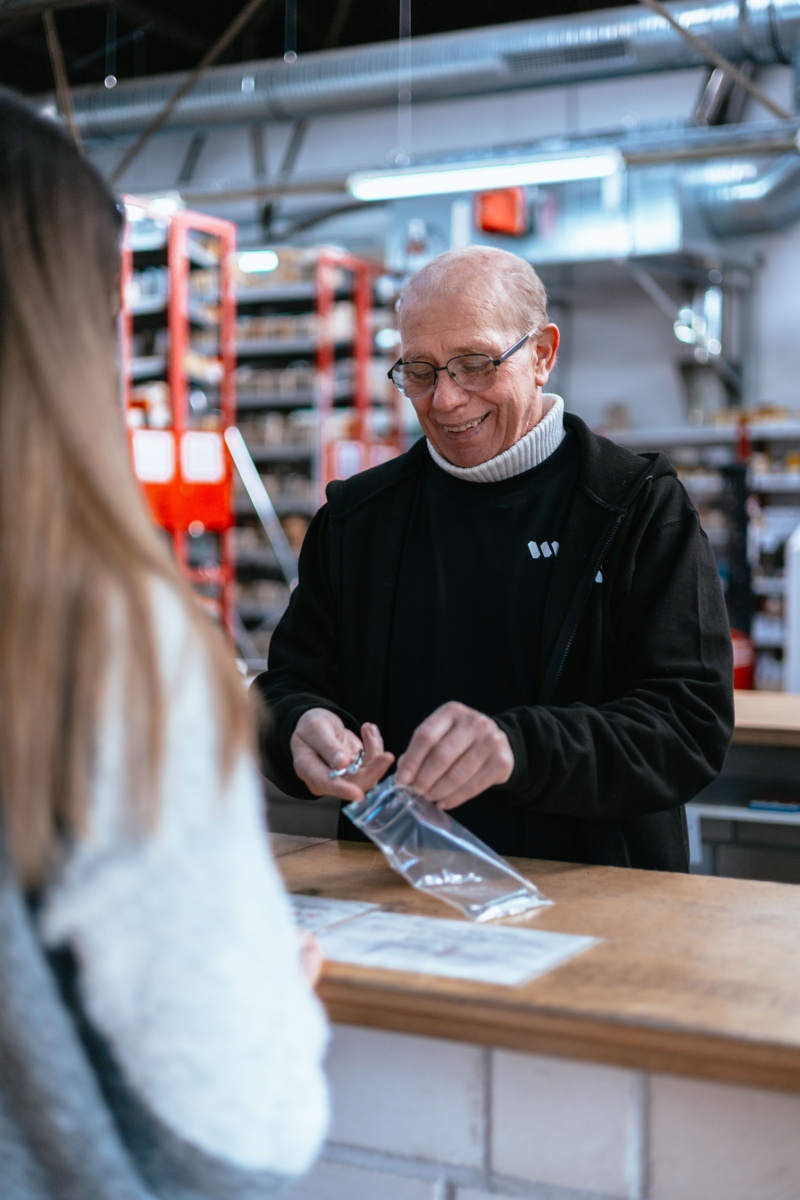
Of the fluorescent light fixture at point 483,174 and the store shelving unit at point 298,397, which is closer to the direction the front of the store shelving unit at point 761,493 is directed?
the fluorescent light fixture

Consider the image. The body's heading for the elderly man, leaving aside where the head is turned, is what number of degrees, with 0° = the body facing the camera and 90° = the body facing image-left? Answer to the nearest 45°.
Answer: approximately 45°

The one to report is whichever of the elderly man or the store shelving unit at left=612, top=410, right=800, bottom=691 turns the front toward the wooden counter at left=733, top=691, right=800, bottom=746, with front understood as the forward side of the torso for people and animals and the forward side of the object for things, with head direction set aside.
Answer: the store shelving unit

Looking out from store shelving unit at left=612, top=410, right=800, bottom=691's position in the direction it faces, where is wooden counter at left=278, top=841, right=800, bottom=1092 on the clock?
The wooden counter is roughly at 12 o'clock from the store shelving unit.

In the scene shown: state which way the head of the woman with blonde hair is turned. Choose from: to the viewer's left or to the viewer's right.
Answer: to the viewer's right

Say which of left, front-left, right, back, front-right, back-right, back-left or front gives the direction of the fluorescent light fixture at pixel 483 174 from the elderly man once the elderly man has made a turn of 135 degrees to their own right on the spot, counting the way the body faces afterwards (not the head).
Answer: front

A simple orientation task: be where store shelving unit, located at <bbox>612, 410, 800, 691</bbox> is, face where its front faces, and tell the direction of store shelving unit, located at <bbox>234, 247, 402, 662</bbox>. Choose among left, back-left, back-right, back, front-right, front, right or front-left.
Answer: right

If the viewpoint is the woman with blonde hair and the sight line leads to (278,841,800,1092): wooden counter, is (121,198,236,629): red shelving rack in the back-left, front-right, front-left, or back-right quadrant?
front-left

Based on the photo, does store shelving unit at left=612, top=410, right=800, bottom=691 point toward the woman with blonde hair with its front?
yes

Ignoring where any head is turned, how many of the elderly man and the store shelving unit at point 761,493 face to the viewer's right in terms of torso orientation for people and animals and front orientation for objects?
0

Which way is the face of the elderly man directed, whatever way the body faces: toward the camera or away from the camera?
toward the camera

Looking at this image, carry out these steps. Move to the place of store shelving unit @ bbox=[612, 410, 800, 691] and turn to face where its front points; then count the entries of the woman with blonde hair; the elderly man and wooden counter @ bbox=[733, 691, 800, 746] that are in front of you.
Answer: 3

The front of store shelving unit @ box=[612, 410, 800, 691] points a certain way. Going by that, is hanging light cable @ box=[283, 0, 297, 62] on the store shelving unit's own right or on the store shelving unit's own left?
on the store shelving unit's own right

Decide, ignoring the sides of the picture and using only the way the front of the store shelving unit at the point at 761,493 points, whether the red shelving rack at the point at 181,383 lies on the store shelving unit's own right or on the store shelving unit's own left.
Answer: on the store shelving unit's own right

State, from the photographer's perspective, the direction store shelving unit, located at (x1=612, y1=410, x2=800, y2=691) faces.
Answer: facing the viewer

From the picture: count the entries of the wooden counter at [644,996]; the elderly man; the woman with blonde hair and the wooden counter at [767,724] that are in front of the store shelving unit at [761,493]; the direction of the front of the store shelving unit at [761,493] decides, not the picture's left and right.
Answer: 4
